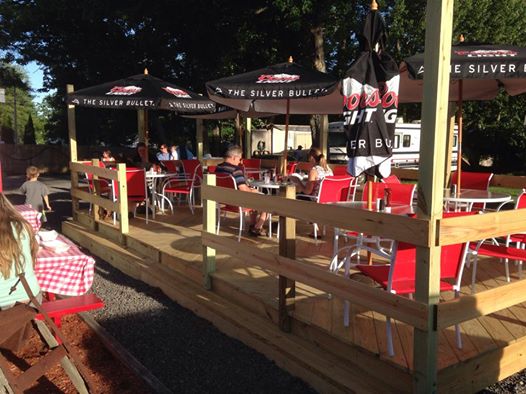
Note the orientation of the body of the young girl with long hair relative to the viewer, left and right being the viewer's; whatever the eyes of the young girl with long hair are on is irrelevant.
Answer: facing away from the viewer

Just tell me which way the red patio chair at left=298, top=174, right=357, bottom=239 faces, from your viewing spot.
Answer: facing away from the viewer and to the left of the viewer

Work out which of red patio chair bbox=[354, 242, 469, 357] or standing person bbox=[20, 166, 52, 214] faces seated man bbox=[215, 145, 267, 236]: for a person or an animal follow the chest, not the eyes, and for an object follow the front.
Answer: the red patio chair

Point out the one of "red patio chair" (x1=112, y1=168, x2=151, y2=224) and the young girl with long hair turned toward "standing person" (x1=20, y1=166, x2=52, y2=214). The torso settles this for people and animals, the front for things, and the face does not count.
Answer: the young girl with long hair

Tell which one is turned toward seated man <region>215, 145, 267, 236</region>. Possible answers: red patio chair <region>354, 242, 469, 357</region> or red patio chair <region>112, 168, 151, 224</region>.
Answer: red patio chair <region>354, 242, 469, 357</region>

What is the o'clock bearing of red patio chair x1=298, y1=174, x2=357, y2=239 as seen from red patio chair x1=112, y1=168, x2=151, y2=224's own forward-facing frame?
red patio chair x1=298, y1=174, x2=357, y2=239 is roughly at 3 o'clock from red patio chair x1=112, y1=168, x2=151, y2=224.

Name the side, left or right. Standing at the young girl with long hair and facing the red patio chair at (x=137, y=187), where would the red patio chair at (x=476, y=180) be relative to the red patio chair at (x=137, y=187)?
right
